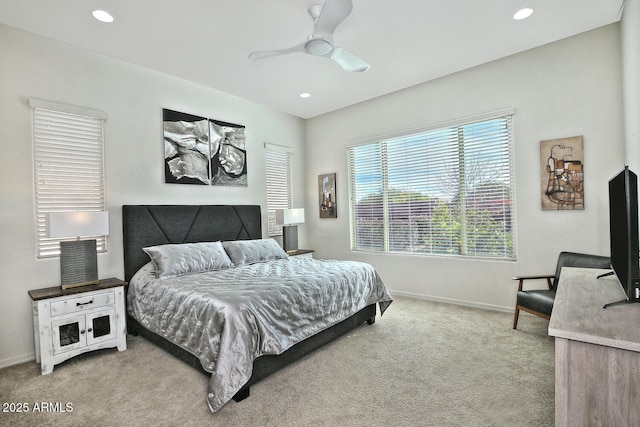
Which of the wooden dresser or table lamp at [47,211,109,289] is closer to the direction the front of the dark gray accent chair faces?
the table lamp

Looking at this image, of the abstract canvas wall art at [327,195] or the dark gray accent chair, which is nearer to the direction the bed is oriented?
the dark gray accent chair

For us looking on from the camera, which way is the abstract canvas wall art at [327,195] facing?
facing the viewer and to the left of the viewer

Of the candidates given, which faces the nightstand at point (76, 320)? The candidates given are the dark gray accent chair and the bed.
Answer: the dark gray accent chair

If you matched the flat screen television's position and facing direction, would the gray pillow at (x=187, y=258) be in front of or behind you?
in front

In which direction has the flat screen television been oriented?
to the viewer's left

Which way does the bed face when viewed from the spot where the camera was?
facing the viewer and to the right of the viewer

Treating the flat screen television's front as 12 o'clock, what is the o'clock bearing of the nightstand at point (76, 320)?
The nightstand is roughly at 11 o'clock from the flat screen television.

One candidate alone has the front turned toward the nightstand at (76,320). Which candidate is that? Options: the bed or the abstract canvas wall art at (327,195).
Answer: the abstract canvas wall art

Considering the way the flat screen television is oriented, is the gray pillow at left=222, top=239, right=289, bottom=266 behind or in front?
in front
